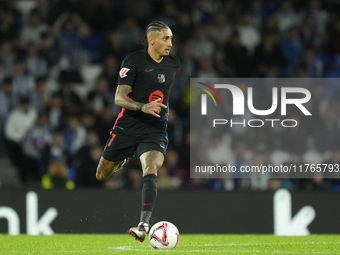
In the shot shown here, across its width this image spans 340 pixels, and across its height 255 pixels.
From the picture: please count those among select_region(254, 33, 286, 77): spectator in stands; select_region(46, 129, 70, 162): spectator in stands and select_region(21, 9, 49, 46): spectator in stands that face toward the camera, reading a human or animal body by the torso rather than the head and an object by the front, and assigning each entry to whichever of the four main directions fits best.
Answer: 3

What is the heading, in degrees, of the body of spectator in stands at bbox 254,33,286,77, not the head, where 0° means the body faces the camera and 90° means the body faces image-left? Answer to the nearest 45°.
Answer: approximately 0°

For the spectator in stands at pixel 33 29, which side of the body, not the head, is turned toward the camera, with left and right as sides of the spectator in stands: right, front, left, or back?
front

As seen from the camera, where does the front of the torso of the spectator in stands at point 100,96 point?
toward the camera

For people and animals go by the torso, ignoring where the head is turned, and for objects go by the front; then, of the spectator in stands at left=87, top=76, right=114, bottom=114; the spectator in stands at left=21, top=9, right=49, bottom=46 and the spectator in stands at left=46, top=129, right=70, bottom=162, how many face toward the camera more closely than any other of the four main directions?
3

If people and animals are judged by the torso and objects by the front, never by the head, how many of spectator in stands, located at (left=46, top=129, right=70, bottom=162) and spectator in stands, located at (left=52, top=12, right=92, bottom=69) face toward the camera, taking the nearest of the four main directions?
2

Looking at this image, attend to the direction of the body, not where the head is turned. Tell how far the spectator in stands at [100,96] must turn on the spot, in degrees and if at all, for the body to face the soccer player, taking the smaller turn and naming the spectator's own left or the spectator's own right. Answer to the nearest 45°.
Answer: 0° — they already face them

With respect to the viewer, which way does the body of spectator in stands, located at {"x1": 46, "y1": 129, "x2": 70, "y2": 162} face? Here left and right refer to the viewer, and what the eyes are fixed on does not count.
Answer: facing the viewer
